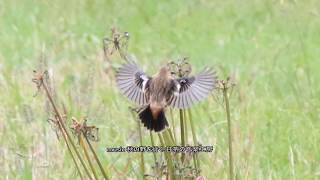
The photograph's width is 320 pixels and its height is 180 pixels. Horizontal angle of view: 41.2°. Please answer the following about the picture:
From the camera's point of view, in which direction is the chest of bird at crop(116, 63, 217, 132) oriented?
away from the camera
